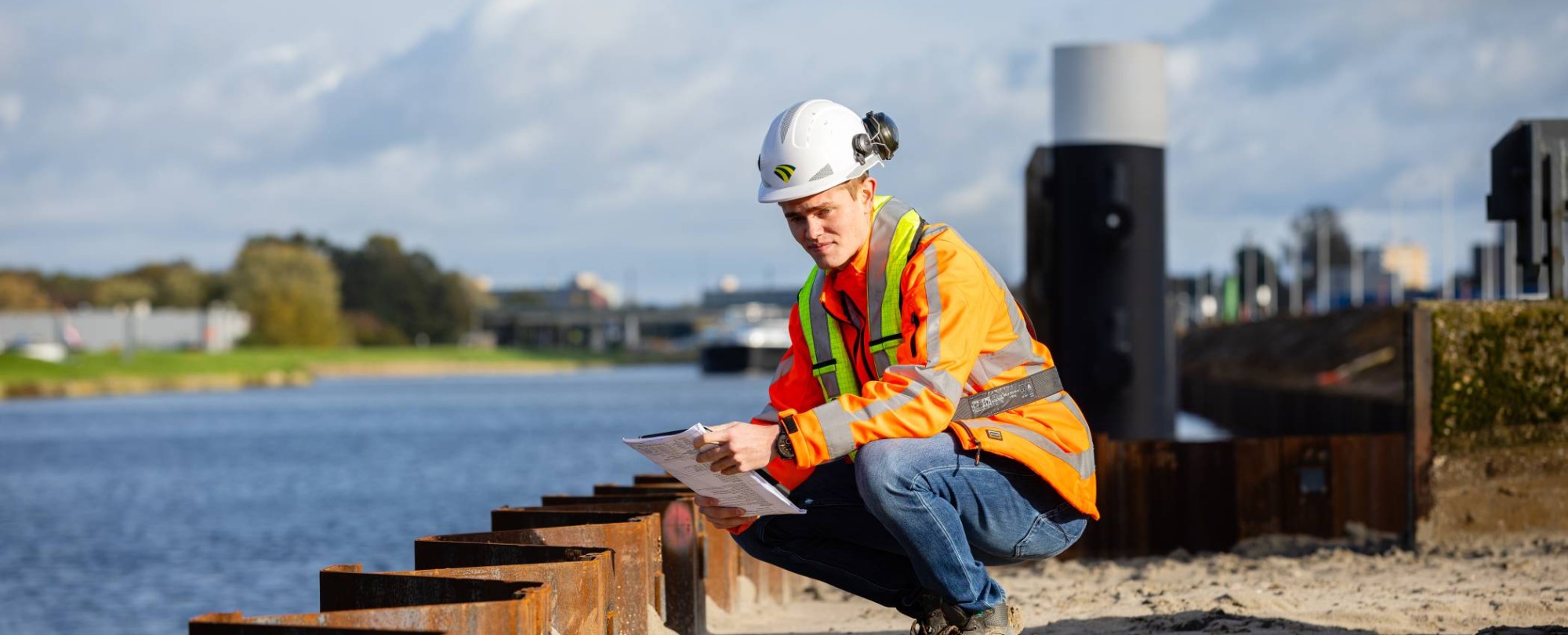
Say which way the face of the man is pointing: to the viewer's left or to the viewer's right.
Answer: to the viewer's left

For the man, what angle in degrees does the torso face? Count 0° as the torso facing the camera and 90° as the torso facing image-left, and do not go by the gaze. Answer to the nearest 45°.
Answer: approximately 45°

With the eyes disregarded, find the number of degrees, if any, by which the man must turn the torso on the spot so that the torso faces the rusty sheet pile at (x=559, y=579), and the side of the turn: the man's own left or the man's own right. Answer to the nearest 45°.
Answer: approximately 45° to the man's own right
